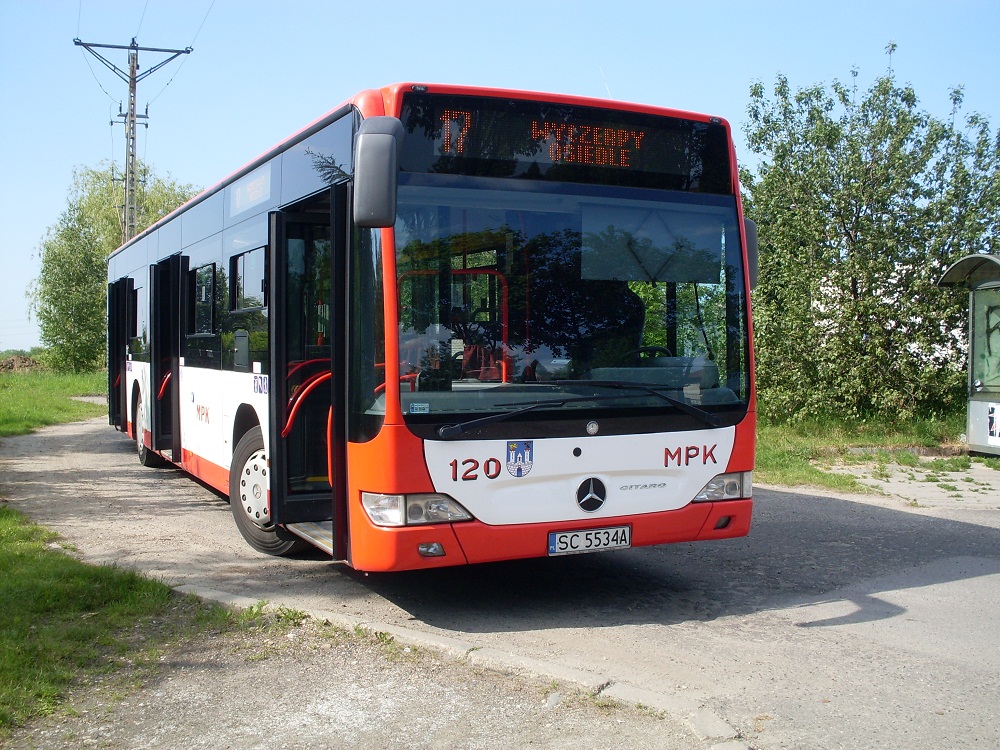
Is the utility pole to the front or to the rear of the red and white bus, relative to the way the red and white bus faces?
to the rear

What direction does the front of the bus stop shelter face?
to the viewer's left

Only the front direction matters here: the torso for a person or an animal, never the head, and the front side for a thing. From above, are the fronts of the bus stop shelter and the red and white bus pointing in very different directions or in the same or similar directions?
very different directions

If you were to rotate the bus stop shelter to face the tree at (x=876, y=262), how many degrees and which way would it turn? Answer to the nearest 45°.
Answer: approximately 45° to its right

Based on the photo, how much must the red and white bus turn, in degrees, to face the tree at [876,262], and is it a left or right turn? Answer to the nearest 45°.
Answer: approximately 90° to its left

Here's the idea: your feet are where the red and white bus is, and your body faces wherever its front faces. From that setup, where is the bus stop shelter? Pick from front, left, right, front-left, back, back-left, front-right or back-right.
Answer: left

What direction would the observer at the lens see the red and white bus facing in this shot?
facing the viewer and to the right of the viewer

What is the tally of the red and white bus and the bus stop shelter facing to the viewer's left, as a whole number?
1
